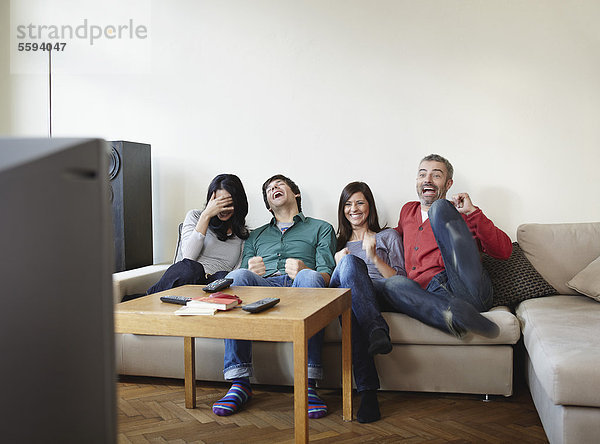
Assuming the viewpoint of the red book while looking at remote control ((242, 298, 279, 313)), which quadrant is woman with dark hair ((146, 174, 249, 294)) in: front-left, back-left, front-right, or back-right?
back-left

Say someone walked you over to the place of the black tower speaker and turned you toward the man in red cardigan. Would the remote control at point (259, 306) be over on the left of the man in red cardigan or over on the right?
right

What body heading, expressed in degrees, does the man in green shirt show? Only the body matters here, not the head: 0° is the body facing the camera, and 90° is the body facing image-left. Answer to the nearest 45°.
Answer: approximately 0°

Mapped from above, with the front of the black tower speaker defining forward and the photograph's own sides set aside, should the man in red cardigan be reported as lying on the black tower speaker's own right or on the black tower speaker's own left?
on the black tower speaker's own left

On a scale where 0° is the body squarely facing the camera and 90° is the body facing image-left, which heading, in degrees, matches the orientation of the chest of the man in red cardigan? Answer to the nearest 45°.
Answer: approximately 45°
